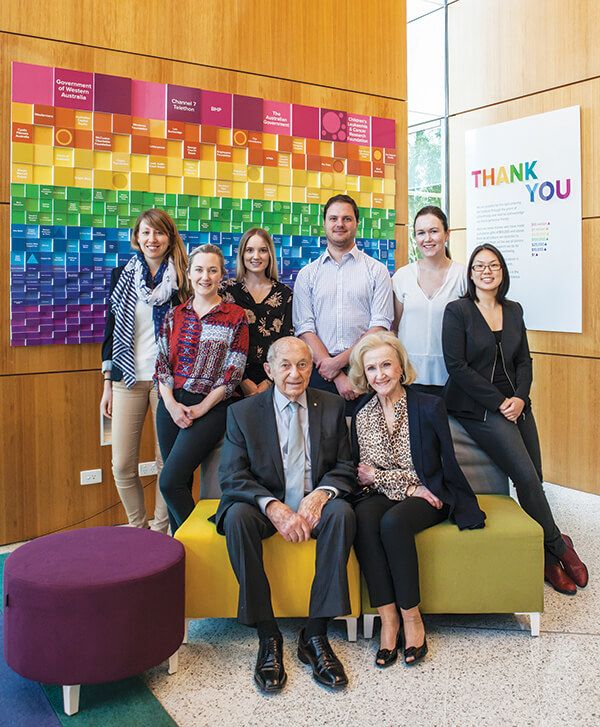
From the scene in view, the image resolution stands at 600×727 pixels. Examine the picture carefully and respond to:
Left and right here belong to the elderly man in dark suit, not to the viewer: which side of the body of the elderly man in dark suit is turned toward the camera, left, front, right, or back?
front

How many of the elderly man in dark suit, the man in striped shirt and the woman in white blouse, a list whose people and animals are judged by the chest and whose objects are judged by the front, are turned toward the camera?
3

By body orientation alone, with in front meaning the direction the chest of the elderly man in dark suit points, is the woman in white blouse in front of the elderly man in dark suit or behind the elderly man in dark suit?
behind

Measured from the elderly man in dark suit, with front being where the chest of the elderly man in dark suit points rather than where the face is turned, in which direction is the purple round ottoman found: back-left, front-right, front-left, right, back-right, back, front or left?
front-right

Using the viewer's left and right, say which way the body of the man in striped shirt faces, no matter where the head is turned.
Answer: facing the viewer

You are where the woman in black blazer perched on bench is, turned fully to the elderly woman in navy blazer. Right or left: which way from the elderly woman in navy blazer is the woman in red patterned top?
right

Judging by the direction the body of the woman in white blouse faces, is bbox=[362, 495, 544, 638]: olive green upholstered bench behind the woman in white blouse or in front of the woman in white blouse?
in front
